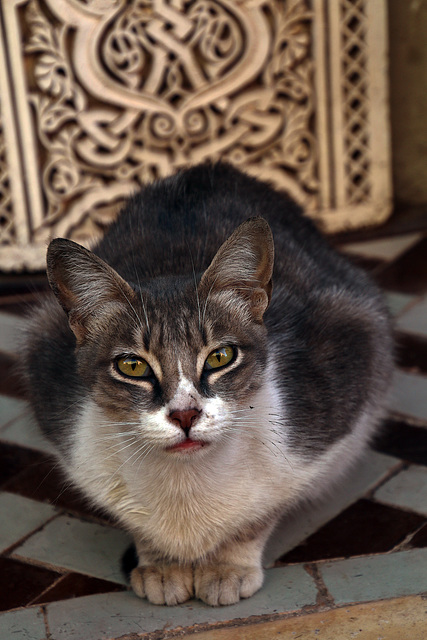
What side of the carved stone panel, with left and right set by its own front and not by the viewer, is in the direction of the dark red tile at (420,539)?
front

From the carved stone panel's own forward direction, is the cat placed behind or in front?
in front

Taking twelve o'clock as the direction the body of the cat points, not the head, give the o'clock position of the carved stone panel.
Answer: The carved stone panel is roughly at 6 o'clock from the cat.

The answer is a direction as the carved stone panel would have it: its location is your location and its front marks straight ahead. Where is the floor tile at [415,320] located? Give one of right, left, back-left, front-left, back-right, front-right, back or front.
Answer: front-left

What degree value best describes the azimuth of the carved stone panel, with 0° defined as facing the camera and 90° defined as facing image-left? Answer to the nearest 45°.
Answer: approximately 0°

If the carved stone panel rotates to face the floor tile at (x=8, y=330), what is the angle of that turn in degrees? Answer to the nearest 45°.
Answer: approximately 45° to its right

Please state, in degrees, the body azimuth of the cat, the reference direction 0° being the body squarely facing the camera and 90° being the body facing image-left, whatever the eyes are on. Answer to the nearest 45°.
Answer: approximately 0°

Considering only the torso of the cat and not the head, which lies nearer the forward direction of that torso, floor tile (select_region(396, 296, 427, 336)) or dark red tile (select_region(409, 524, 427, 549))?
the dark red tile

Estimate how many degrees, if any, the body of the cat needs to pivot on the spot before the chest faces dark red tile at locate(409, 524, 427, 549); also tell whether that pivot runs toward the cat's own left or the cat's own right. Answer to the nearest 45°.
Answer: approximately 90° to the cat's own left

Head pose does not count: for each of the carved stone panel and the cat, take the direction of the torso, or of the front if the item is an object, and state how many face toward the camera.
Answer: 2
